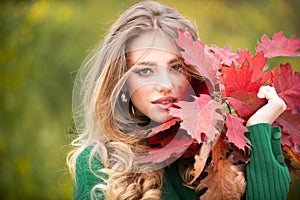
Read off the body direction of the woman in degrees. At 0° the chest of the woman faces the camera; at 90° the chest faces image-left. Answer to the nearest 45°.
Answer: approximately 315°
